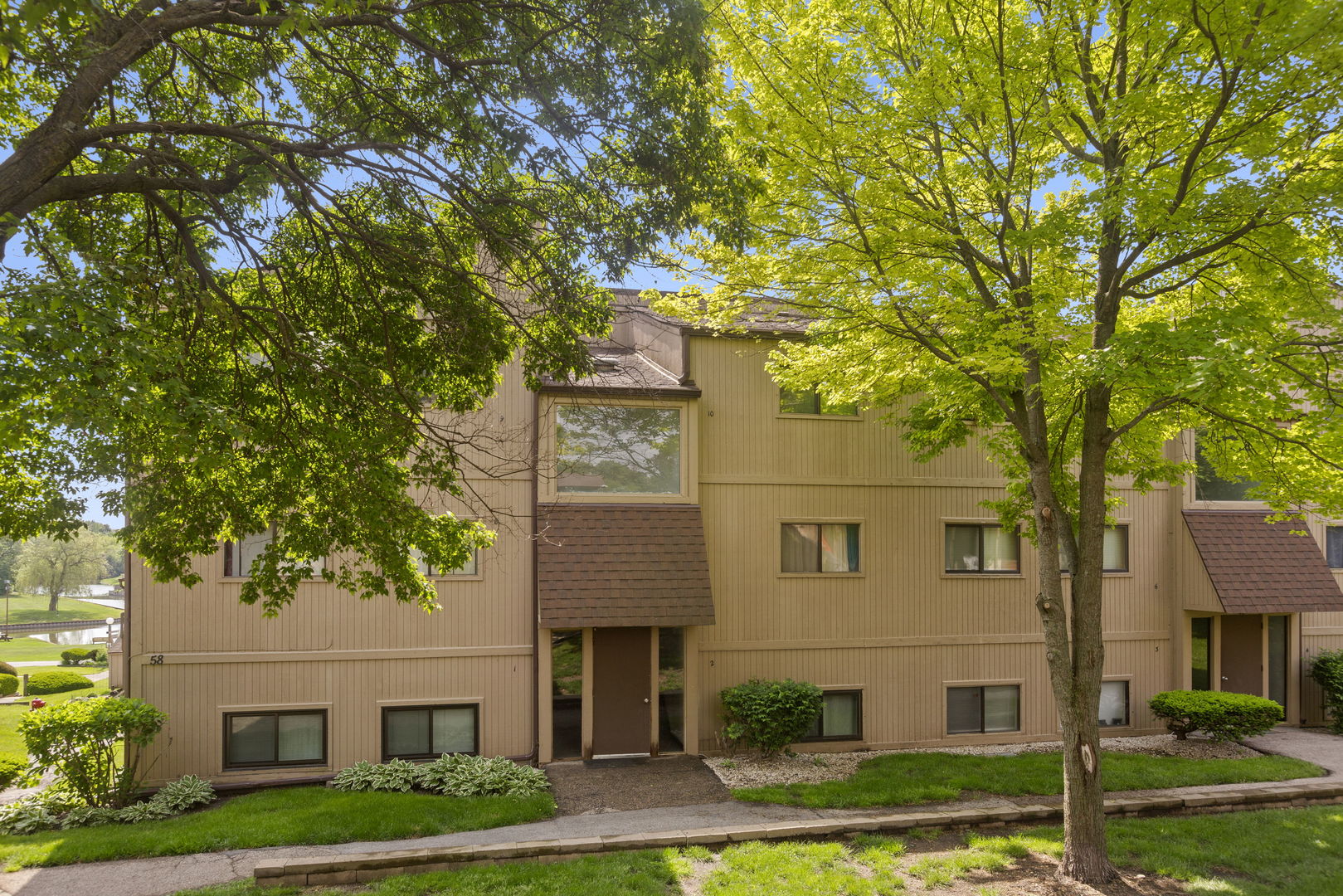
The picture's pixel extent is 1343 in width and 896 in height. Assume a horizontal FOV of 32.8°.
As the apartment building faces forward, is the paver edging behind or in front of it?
in front

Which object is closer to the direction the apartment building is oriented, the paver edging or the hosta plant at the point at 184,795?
the paver edging

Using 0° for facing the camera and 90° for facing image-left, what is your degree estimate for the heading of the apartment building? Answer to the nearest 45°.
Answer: approximately 0°

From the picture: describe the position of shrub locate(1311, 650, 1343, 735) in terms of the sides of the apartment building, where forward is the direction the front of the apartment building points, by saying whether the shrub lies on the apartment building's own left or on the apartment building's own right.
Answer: on the apartment building's own left

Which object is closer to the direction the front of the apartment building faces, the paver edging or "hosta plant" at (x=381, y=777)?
the paver edging

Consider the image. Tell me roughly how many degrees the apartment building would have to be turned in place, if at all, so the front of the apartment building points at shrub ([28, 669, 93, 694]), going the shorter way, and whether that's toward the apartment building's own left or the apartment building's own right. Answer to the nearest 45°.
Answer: approximately 135° to the apartment building's own right

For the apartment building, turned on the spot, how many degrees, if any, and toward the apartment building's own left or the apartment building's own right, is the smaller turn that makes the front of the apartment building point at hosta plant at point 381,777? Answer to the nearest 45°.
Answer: approximately 45° to the apartment building's own right

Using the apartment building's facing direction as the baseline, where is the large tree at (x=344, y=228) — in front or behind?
in front

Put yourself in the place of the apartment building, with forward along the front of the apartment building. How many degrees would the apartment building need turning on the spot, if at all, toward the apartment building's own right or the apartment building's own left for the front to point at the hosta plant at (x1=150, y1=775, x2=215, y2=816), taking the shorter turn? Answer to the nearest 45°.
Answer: approximately 45° to the apartment building's own right
